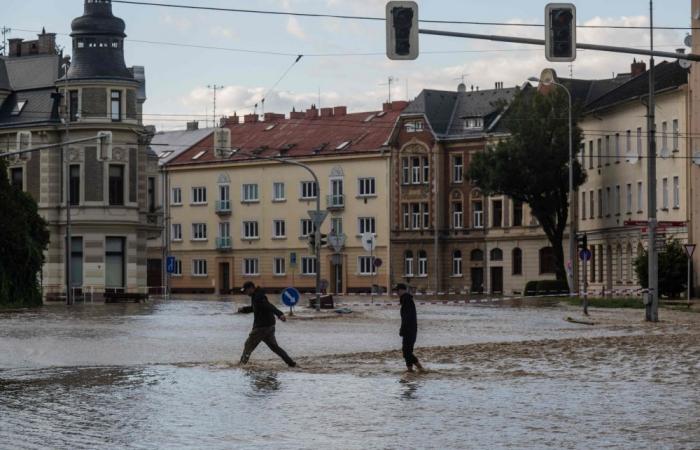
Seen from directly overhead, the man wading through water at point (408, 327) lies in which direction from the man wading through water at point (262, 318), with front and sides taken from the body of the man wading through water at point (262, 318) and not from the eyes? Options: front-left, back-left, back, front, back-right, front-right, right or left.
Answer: back-left

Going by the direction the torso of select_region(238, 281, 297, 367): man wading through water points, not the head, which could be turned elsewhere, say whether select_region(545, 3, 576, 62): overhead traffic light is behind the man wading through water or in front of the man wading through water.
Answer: behind

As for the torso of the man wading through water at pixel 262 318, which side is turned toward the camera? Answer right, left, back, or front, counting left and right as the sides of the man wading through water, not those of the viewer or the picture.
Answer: left

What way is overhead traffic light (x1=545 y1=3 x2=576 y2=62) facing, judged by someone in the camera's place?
facing the viewer

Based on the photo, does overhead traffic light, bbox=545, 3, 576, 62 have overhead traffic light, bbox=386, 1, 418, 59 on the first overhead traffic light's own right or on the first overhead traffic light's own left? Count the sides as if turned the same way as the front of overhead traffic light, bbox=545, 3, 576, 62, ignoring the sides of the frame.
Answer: on the first overhead traffic light's own right

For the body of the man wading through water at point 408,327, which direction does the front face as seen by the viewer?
to the viewer's left

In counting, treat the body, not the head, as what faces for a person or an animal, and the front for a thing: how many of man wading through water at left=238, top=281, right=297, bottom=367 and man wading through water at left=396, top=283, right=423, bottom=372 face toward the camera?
0
